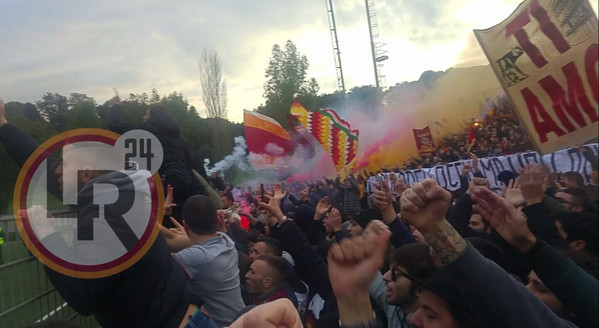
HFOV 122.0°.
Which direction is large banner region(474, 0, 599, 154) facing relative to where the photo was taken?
toward the camera

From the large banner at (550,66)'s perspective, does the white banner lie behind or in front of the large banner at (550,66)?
behind

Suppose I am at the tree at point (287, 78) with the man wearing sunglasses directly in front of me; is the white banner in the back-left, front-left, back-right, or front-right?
front-left
